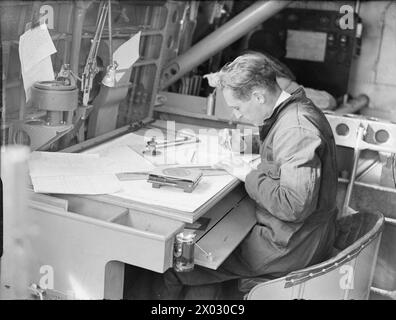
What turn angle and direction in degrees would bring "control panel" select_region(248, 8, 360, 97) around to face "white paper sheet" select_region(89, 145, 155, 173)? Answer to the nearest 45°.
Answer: approximately 45° to its right

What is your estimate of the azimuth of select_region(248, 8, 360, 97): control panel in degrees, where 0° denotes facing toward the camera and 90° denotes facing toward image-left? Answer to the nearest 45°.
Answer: approximately 0°

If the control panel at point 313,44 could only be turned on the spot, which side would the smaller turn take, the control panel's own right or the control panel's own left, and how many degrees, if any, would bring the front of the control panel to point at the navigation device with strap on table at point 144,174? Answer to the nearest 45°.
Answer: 0° — it already faces it
